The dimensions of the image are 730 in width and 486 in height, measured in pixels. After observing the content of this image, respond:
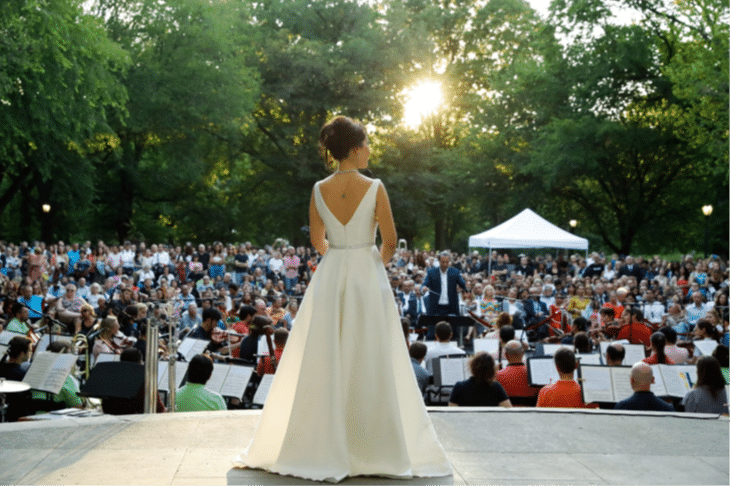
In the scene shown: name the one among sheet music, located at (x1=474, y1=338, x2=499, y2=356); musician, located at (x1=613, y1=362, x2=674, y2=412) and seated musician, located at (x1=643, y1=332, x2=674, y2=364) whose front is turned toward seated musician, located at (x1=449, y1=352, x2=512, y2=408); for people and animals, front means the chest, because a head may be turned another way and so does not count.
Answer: the sheet music

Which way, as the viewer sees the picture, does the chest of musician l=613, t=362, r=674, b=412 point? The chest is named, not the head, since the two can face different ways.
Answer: away from the camera

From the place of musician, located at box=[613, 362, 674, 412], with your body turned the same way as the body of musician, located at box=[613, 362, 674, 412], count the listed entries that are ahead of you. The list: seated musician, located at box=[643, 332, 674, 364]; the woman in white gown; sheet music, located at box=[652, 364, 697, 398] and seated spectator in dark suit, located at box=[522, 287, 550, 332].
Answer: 3

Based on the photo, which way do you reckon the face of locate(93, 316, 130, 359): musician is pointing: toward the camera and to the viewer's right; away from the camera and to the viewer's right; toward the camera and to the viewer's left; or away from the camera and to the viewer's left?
away from the camera and to the viewer's right

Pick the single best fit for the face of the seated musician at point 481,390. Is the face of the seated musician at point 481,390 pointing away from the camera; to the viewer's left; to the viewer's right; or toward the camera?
away from the camera

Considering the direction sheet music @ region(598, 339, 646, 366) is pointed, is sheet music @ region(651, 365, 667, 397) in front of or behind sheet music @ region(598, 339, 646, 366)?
in front

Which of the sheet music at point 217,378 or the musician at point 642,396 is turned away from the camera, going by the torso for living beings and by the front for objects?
the musician

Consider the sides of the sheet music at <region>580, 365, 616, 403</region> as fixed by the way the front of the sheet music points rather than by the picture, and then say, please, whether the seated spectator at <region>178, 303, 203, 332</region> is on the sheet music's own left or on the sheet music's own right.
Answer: on the sheet music's own right

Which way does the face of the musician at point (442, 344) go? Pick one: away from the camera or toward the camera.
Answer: away from the camera

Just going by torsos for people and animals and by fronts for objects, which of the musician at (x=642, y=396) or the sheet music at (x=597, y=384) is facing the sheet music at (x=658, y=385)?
the musician
